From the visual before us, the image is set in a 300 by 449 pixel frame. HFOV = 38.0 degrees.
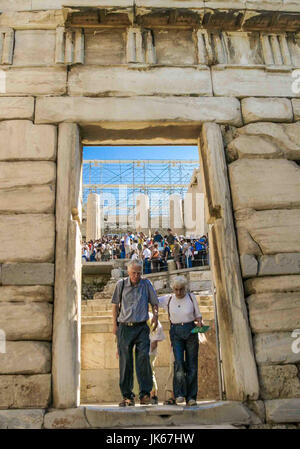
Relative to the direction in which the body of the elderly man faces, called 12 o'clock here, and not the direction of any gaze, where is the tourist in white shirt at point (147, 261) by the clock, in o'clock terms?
The tourist in white shirt is roughly at 6 o'clock from the elderly man.

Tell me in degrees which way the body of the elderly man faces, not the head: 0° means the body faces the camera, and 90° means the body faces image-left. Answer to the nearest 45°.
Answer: approximately 0°

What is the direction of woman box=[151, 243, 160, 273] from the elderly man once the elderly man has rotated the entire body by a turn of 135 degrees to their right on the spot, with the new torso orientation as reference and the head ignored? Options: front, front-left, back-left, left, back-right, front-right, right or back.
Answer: front-right

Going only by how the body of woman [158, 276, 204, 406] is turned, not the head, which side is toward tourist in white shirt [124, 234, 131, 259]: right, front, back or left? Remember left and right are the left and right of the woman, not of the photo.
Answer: back

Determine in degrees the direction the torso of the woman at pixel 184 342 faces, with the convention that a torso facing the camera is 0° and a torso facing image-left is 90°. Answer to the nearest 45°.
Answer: approximately 0°

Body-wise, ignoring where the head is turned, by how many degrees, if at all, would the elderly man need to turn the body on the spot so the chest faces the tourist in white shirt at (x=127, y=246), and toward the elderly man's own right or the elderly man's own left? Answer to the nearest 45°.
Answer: approximately 180°

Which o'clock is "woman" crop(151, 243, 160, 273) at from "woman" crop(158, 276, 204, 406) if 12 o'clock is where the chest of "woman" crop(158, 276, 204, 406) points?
"woman" crop(151, 243, 160, 273) is roughly at 6 o'clock from "woman" crop(158, 276, 204, 406).

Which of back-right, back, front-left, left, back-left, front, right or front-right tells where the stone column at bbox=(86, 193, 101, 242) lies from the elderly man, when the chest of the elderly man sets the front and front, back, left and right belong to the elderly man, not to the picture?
back

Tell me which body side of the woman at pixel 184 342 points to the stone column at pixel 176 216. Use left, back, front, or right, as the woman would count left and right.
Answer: back

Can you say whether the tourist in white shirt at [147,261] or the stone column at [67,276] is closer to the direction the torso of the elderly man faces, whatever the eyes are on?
the stone column

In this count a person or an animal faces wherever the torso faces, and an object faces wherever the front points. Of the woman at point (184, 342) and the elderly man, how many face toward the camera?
2

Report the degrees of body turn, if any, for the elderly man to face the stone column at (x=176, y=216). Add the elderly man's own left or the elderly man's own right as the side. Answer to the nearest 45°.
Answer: approximately 180°
